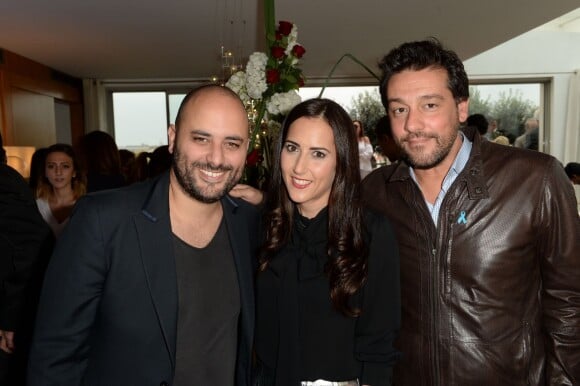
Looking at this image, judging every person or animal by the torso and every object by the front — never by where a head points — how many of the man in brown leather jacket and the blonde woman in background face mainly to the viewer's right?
0

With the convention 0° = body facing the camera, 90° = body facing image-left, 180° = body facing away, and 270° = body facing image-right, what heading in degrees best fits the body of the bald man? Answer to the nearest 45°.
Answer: approximately 315°

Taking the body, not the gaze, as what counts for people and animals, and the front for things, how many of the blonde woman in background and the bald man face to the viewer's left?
0

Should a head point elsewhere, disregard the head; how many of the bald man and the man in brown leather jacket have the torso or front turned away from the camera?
0

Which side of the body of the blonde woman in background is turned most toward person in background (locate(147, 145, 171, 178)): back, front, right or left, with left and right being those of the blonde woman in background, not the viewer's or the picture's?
left

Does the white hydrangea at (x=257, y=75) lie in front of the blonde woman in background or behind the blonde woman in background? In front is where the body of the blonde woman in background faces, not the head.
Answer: in front

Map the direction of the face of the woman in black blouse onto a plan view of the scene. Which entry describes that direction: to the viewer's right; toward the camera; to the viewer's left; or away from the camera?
toward the camera

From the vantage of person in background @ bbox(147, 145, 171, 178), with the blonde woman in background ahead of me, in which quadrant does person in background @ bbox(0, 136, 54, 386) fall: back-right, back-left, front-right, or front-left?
front-left

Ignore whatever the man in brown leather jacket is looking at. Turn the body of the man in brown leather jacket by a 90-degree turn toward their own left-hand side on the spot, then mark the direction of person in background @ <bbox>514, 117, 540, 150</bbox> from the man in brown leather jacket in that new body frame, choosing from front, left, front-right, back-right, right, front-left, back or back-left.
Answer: back-left

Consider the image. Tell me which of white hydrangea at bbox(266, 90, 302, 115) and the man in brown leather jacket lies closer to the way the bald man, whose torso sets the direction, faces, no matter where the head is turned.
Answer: the man in brown leather jacket

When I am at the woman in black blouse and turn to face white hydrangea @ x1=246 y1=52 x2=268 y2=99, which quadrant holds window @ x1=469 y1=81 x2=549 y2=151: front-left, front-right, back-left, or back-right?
front-right

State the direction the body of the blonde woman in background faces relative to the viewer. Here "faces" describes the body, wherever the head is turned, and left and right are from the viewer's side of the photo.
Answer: facing the viewer
